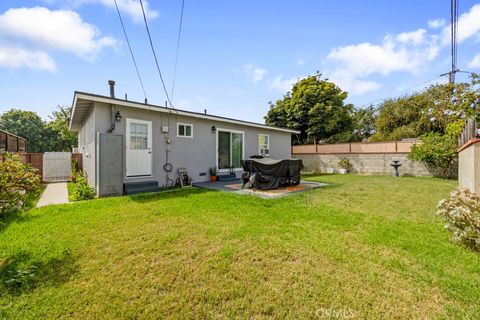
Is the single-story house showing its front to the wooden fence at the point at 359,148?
no

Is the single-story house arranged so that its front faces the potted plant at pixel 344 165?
no

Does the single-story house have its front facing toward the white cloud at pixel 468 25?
no

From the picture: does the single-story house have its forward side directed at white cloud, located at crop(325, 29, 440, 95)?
no
